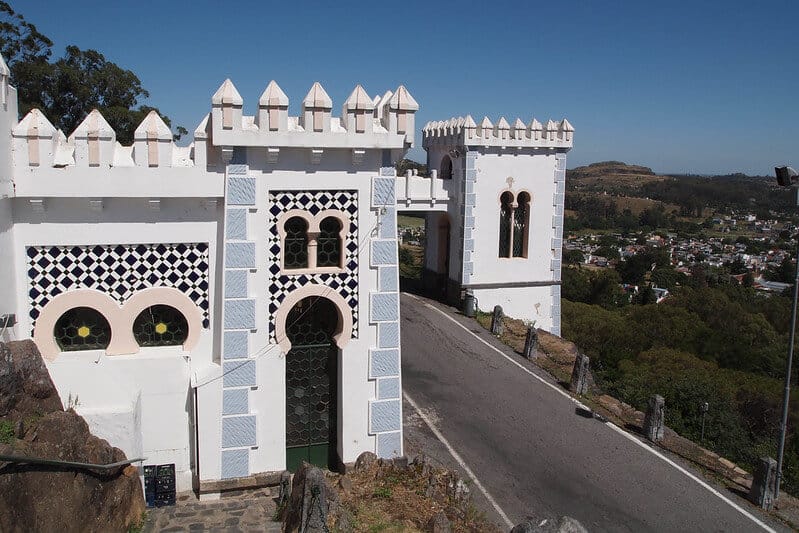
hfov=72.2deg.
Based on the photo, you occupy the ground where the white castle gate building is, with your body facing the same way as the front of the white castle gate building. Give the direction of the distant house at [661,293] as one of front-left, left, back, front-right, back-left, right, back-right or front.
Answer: back-left

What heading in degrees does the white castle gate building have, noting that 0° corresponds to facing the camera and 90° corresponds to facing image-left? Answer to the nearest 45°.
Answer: approximately 0°

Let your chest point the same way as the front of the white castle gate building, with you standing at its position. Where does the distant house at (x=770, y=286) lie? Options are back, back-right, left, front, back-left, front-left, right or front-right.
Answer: back-left

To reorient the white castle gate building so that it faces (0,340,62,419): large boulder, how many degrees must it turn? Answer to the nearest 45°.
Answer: approximately 90° to its right

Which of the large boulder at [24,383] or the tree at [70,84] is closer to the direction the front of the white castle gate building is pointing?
the large boulder

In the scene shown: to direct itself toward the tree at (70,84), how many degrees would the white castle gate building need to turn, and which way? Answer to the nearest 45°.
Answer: approximately 135° to its right
